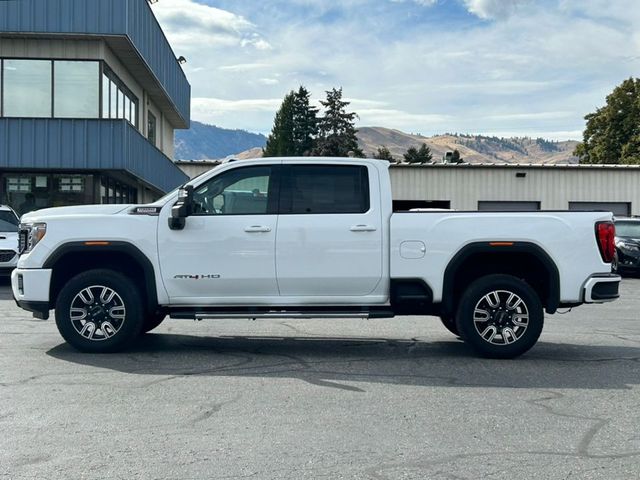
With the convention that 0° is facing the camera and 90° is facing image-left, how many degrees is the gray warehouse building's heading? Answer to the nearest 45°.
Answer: approximately 0°

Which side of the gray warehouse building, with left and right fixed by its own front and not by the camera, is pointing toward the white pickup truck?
front

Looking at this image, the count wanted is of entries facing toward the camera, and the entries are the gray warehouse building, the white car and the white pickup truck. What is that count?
2

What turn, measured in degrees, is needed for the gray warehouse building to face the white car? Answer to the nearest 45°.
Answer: approximately 45° to its right

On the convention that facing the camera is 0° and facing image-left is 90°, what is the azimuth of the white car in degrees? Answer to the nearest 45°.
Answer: approximately 0°

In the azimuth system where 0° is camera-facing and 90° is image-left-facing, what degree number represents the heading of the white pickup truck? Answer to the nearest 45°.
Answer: approximately 90°

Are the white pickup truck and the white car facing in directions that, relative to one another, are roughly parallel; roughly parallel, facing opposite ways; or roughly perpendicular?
roughly perpendicular

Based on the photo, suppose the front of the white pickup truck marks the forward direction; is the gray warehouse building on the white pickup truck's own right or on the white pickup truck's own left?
on the white pickup truck's own right

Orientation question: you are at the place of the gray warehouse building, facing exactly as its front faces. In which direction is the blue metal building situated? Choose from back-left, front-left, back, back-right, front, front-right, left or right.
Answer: front-right

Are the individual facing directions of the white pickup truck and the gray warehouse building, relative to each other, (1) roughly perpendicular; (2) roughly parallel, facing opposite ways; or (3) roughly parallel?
roughly perpendicular

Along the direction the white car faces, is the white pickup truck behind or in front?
in front
